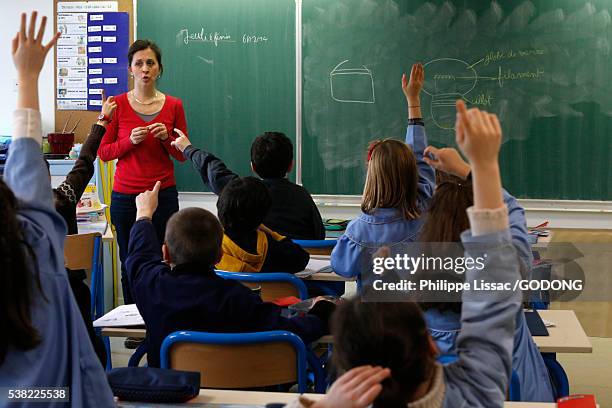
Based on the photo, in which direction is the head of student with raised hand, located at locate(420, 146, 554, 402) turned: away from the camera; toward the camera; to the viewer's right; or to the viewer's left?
away from the camera

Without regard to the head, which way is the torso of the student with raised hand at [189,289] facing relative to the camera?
away from the camera

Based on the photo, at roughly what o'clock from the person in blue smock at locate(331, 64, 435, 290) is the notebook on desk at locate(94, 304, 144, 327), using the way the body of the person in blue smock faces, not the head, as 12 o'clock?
The notebook on desk is roughly at 8 o'clock from the person in blue smock.

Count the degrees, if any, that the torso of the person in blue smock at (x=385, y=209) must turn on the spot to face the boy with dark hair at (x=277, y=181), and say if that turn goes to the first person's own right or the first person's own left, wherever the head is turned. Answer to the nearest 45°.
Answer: approximately 45° to the first person's own left

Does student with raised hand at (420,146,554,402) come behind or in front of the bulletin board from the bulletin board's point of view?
in front

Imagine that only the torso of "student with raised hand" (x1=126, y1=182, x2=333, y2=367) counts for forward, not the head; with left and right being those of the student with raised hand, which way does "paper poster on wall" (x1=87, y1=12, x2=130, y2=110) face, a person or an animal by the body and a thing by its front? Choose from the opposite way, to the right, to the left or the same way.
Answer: the opposite way

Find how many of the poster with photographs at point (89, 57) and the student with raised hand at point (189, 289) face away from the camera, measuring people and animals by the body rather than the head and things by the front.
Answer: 1

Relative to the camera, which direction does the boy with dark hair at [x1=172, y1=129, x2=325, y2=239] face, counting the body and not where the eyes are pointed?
away from the camera

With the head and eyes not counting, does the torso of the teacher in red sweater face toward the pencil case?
yes

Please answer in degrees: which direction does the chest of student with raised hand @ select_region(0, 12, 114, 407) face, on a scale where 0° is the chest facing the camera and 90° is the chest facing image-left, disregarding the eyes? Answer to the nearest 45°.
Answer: approximately 180°

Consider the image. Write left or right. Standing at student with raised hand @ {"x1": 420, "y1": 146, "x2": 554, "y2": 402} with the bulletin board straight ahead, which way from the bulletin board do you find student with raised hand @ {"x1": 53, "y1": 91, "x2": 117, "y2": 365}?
left

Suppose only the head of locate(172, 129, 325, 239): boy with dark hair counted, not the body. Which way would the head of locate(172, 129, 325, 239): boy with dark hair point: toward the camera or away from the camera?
away from the camera

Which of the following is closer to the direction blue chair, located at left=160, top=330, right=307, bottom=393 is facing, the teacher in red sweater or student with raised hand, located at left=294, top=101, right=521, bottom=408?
the teacher in red sweater

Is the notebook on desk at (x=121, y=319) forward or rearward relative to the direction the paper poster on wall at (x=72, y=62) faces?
forward
